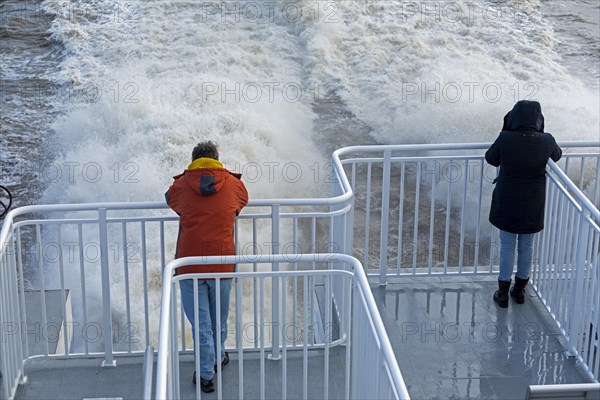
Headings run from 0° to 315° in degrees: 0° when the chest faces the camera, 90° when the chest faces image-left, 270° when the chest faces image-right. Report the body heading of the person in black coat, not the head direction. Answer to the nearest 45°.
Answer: approximately 180°

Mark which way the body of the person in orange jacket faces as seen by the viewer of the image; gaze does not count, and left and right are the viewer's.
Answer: facing away from the viewer

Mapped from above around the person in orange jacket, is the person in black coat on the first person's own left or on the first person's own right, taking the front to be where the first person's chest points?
on the first person's own right

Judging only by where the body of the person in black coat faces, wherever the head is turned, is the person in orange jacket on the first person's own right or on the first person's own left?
on the first person's own left

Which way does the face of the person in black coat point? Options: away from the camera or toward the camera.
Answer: away from the camera

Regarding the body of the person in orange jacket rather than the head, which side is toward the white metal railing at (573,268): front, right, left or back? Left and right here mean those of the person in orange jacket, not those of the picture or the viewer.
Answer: right

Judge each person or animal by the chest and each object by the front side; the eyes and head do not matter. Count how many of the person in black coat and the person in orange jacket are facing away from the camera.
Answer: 2
